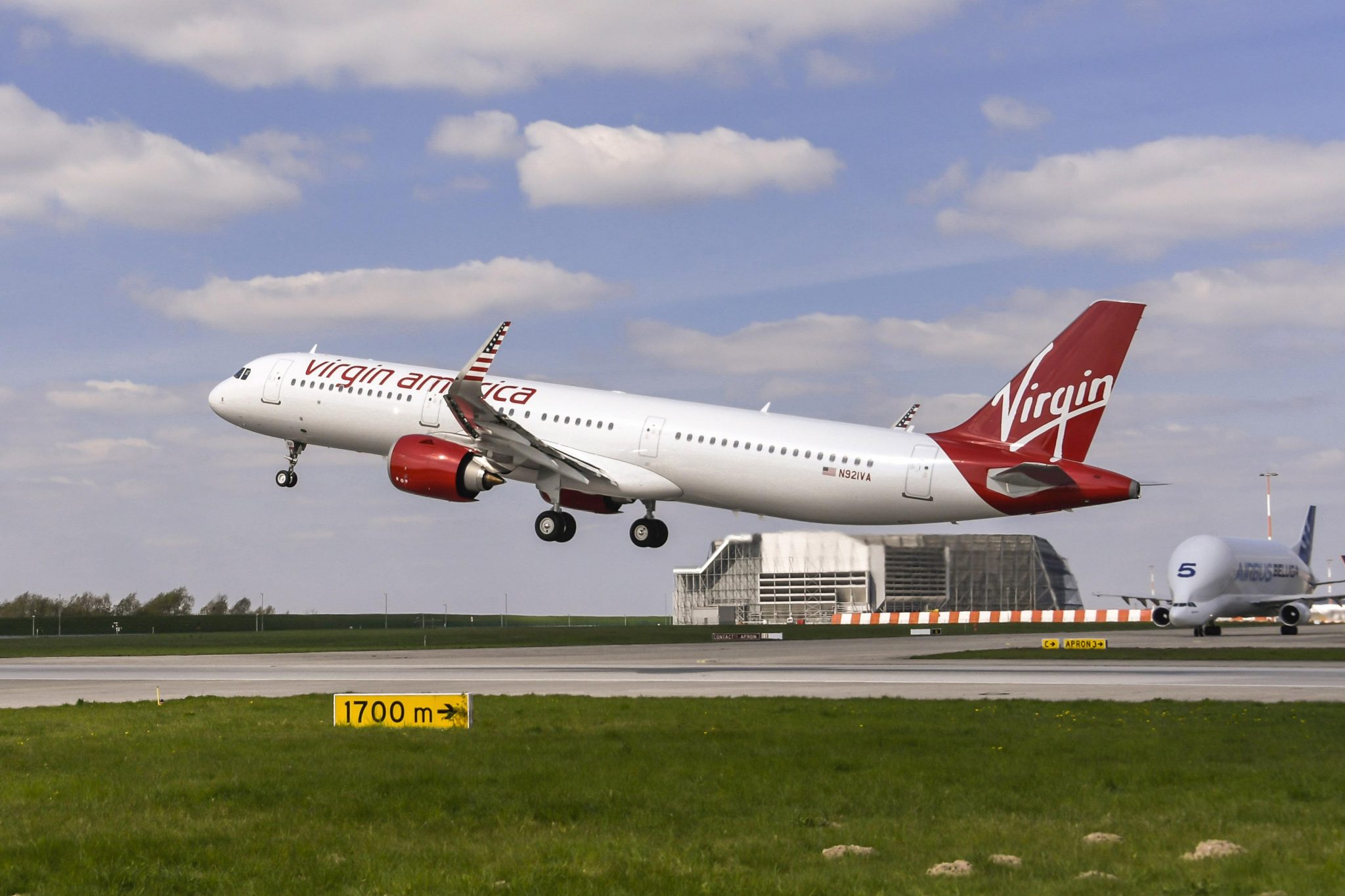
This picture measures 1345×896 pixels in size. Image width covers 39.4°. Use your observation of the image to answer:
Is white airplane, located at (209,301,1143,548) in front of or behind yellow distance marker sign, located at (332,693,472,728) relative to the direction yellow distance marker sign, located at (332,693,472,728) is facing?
behind

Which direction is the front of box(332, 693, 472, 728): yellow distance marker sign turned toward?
toward the camera
